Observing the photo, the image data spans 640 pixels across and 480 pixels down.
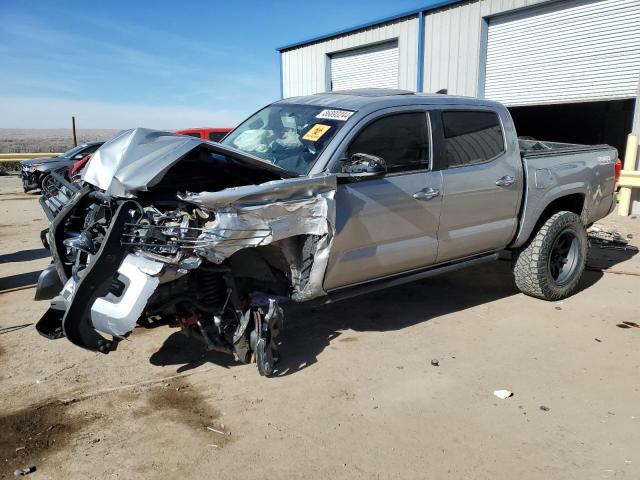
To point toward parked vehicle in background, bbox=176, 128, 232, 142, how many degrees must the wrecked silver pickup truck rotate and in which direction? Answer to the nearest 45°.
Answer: approximately 135° to its right

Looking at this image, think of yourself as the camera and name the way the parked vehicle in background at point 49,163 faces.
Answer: facing the viewer and to the left of the viewer

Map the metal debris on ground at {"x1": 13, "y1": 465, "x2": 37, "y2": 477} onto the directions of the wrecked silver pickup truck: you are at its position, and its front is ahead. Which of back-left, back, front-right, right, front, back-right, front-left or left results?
front

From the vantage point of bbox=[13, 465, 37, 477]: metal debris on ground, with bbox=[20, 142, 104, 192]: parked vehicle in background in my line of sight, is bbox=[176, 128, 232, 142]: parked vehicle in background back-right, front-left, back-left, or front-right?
front-right

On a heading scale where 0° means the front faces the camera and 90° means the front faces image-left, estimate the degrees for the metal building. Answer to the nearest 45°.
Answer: approximately 45°

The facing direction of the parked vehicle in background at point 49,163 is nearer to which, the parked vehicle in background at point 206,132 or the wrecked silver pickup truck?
the wrecked silver pickup truck

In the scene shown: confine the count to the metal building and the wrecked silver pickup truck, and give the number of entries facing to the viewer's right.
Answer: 0

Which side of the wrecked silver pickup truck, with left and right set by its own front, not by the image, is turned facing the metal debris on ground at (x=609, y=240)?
back

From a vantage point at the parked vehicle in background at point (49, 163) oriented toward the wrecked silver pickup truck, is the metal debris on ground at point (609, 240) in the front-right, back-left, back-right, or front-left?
front-left

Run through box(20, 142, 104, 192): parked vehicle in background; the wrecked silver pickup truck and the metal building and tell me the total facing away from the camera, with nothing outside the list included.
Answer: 0

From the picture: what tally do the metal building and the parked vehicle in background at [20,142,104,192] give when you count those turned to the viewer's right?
0

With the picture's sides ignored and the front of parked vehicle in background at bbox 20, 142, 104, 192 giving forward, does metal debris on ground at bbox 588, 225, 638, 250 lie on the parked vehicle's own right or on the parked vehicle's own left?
on the parked vehicle's own left

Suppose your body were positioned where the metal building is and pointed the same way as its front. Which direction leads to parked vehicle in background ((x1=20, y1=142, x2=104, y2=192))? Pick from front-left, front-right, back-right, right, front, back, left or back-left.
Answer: front-right
